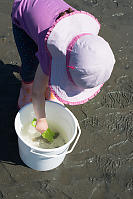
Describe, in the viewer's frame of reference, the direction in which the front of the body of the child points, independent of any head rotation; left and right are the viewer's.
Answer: facing the viewer and to the right of the viewer
